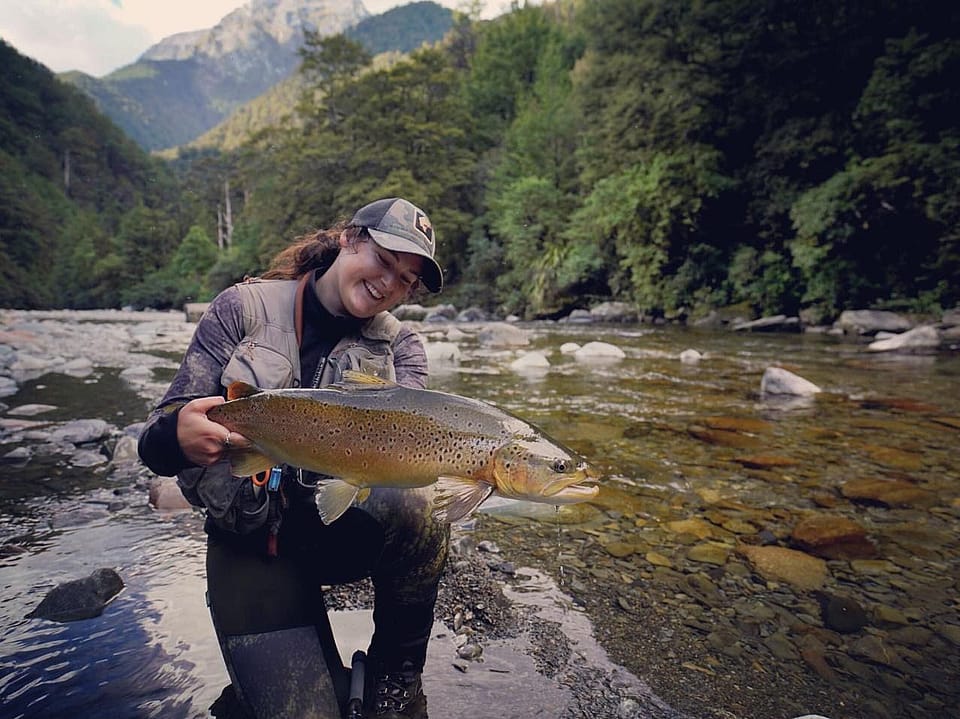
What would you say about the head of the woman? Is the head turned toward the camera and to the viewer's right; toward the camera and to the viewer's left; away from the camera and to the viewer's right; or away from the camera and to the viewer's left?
toward the camera and to the viewer's right

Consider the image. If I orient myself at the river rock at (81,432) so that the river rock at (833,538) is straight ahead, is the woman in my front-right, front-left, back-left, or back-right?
front-right

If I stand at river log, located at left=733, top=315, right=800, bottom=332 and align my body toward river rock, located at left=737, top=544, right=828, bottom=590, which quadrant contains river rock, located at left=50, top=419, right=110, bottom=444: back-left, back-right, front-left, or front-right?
front-right

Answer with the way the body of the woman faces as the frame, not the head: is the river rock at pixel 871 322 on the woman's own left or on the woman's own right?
on the woman's own left

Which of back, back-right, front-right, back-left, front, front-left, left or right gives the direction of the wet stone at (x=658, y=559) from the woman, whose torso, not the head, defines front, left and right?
front-left

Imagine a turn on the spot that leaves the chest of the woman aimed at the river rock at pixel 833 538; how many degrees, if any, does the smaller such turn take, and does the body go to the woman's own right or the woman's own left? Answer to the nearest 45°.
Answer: approximately 45° to the woman's own left

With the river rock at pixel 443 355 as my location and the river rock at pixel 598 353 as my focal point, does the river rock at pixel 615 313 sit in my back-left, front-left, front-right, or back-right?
front-left

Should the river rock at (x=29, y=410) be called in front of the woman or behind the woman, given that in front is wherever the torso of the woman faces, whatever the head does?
behind

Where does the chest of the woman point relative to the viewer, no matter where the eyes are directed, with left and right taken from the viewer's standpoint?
facing the viewer and to the right of the viewer

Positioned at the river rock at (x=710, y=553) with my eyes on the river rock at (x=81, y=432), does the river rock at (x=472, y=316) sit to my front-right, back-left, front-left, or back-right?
front-right

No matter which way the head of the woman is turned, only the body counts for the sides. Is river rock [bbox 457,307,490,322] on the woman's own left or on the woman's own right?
on the woman's own left

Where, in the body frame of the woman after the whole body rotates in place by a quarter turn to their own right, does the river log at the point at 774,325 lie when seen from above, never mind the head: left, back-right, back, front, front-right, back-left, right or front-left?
back
